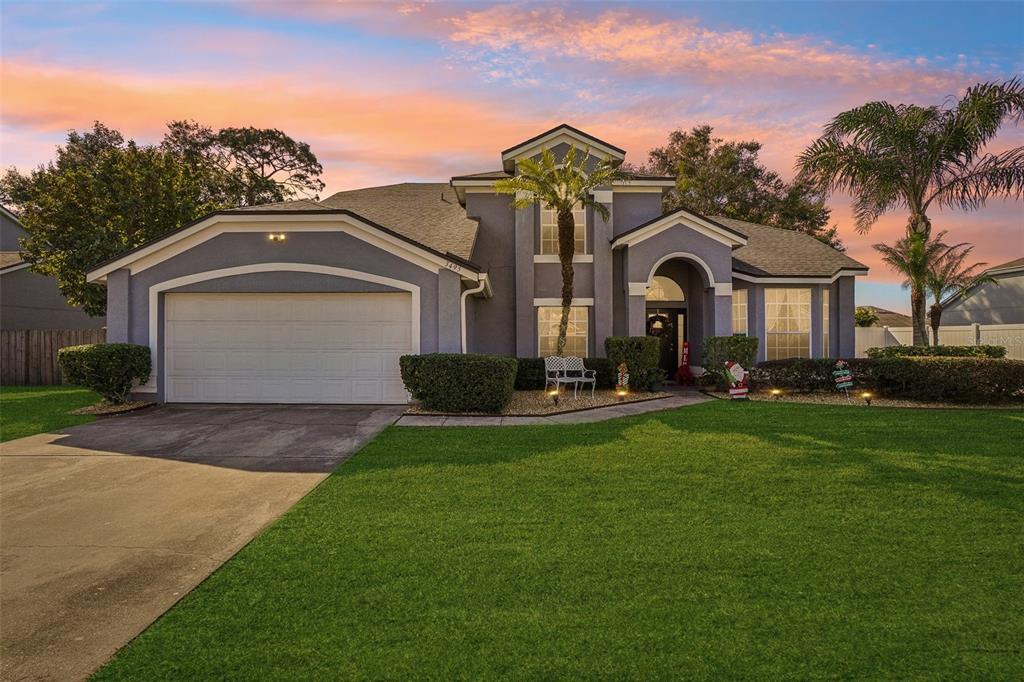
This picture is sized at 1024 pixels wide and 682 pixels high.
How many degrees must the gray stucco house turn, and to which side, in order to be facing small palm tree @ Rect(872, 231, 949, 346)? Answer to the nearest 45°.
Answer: approximately 90° to its left

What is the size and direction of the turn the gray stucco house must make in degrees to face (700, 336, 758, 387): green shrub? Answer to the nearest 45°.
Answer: approximately 90° to its left

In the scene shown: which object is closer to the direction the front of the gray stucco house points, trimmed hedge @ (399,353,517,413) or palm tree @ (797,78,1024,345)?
the trimmed hedge

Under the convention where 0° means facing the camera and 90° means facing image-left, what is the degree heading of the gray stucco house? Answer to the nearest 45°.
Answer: approximately 0°

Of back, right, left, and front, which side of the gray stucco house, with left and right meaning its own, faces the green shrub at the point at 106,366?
right

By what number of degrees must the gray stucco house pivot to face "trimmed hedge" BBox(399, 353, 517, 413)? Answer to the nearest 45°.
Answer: approximately 45° to its left

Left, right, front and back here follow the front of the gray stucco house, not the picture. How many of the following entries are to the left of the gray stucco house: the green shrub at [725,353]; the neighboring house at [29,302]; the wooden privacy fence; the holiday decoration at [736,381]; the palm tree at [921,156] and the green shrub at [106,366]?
3

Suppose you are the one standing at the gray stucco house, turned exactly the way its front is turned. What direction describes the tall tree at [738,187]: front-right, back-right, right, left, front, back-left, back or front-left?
back-left

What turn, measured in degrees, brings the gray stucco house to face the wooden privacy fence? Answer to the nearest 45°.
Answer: approximately 135° to its right

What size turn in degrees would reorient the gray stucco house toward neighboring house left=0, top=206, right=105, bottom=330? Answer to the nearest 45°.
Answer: approximately 135° to its right
